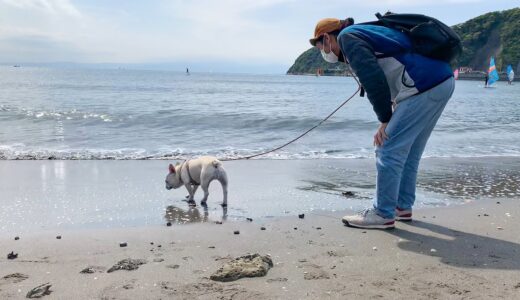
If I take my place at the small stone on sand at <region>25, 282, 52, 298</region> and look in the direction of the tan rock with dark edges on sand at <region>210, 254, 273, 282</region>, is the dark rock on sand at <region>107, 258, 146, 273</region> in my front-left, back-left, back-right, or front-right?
front-left

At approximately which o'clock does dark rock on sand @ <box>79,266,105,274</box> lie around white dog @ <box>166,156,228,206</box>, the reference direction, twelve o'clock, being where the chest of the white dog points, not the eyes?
The dark rock on sand is roughly at 8 o'clock from the white dog.

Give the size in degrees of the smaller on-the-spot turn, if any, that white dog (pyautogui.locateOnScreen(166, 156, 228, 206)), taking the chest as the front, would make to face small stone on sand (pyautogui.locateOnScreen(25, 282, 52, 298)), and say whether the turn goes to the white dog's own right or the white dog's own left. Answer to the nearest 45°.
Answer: approximately 135° to the white dog's own left

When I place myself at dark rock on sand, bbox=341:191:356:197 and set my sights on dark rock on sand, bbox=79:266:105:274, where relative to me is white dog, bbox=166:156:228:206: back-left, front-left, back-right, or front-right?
front-right

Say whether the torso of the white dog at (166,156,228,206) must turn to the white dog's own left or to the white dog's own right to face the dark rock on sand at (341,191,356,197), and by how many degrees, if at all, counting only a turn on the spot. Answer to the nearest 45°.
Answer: approximately 135° to the white dog's own right

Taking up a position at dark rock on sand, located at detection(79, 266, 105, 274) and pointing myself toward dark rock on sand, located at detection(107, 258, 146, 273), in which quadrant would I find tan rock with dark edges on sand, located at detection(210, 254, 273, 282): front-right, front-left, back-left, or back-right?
front-right

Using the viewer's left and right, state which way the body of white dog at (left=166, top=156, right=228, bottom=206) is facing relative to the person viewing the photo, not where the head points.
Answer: facing away from the viewer and to the left of the viewer

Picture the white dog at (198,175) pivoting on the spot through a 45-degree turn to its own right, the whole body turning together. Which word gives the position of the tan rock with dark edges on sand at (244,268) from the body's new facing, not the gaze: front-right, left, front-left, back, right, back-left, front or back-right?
back

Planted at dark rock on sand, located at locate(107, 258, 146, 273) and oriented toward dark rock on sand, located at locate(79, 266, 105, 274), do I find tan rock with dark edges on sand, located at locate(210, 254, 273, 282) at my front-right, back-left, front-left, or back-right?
back-left
